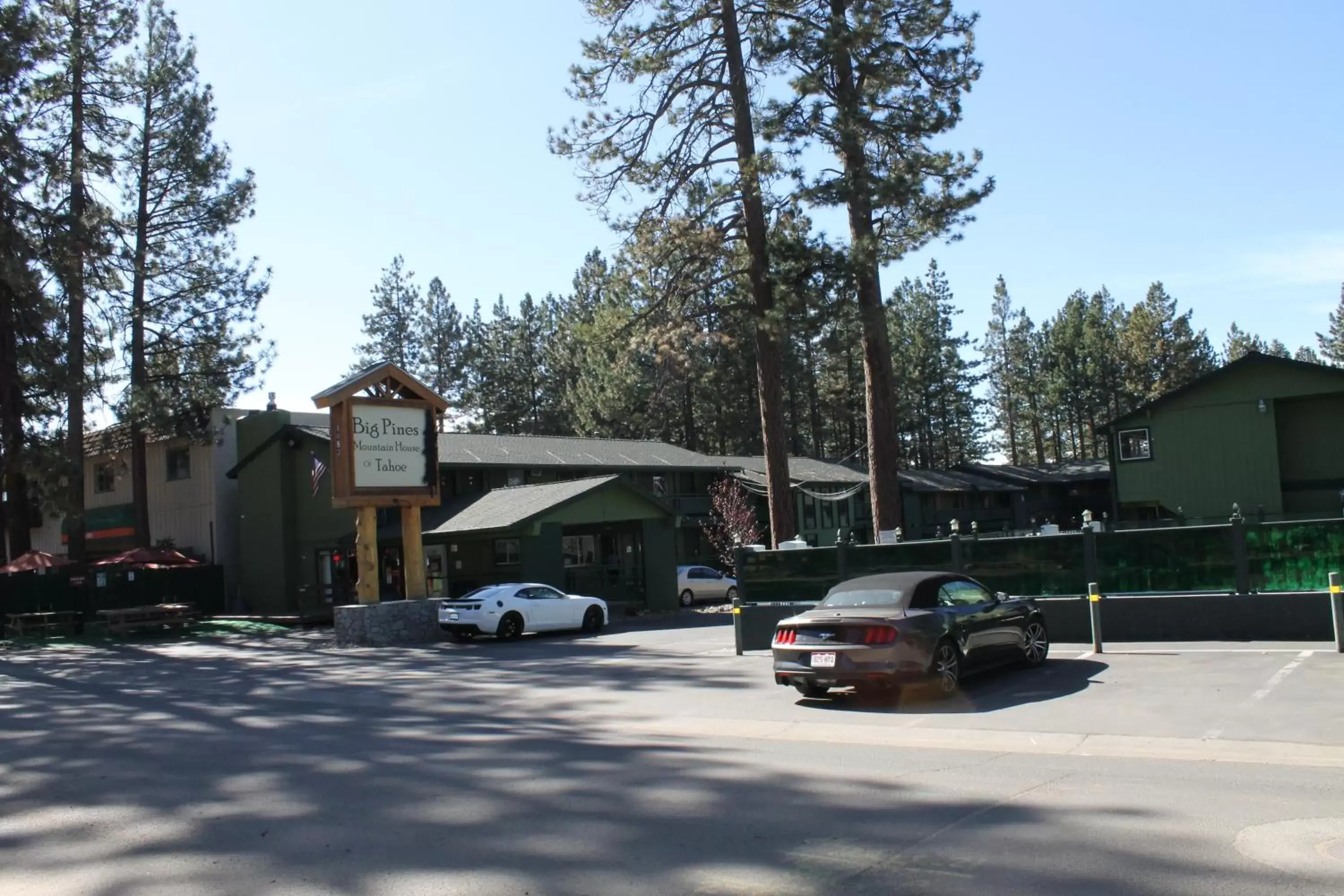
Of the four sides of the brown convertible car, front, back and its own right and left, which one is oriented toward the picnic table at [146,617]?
left

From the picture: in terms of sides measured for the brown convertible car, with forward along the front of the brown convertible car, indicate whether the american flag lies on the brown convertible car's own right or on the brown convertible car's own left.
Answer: on the brown convertible car's own left

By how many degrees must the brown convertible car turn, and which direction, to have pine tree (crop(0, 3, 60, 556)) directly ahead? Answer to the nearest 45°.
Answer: approximately 90° to its left

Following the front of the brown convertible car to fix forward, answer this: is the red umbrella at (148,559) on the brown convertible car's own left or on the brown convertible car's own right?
on the brown convertible car's own left

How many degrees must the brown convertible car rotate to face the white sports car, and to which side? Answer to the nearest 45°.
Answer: approximately 90° to its left

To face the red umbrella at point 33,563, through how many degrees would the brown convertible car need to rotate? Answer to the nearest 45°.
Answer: approximately 90° to its left

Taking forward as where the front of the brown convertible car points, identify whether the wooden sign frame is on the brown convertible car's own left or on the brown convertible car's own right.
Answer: on the brown convertible car's own left

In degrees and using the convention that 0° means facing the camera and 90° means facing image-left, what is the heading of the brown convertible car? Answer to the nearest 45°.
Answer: approximately 225°
